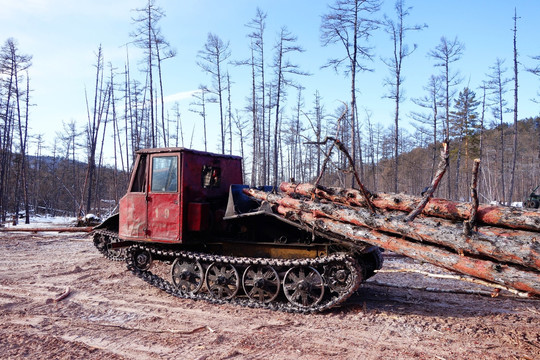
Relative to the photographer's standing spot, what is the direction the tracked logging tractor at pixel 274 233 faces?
facing away from the viewer and to the left of the viewer
